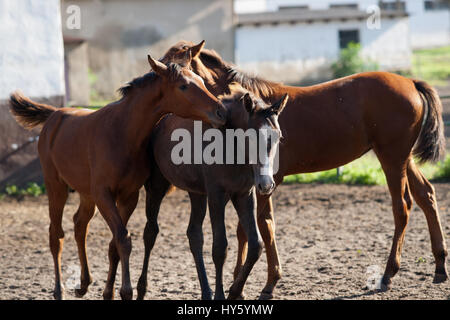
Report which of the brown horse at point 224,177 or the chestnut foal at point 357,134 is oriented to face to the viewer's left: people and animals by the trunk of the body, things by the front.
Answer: the chestnut foal

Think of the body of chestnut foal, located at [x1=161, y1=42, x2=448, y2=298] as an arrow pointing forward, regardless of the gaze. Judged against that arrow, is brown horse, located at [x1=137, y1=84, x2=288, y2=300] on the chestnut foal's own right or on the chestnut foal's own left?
on the chestnut foal's own left

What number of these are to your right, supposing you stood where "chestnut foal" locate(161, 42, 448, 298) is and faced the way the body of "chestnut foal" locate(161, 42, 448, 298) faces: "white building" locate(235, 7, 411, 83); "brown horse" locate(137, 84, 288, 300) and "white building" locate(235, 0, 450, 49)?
2

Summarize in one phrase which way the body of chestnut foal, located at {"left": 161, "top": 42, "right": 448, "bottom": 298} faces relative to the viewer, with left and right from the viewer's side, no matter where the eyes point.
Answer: facing to the left of the viewer

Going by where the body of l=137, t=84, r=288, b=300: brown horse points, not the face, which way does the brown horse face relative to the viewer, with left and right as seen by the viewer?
facing the viewer and to the right of the viewer

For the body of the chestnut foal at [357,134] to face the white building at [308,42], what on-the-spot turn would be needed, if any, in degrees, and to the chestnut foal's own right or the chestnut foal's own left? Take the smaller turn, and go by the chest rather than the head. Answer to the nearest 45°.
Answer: approximately 90° to the chestnut foal's own right

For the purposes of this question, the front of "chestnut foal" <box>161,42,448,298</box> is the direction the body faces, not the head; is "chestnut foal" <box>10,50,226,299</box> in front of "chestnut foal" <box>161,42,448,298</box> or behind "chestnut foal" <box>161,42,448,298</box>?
in front

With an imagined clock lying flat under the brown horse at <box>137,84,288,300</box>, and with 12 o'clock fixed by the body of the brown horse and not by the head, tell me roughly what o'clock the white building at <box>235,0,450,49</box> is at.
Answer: The white building is roughly at 8 o'clock from the brown horse.

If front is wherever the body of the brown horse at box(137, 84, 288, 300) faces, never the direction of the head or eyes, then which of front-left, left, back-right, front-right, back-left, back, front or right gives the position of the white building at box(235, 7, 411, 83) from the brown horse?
back-left

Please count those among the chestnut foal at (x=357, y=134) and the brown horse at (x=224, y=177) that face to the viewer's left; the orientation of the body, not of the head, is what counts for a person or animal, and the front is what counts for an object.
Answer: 1

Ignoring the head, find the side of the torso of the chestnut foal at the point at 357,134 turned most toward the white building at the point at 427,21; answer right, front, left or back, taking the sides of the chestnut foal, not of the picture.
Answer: right

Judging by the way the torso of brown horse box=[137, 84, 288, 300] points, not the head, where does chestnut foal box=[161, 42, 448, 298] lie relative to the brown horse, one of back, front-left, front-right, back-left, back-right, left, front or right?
left
